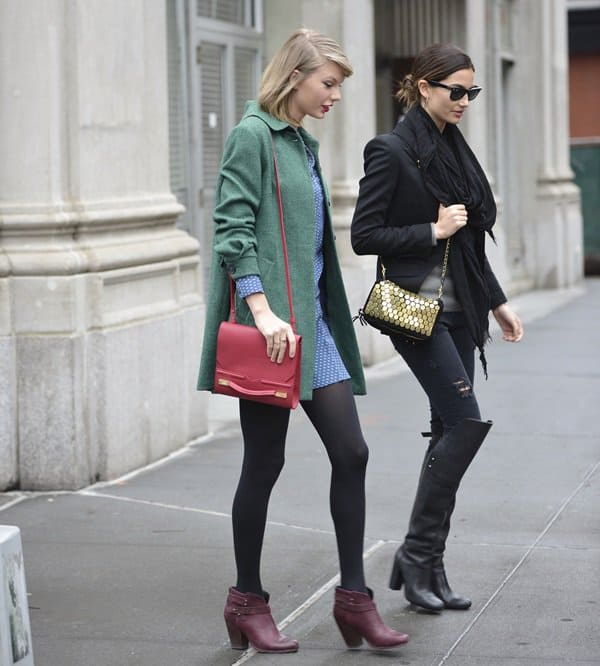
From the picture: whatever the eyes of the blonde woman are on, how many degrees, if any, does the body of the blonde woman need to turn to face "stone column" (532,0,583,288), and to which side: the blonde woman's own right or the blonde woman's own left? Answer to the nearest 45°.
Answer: approximately 90° to the blonde woman's own left

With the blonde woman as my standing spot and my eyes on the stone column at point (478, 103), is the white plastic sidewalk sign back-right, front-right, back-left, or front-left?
back-left

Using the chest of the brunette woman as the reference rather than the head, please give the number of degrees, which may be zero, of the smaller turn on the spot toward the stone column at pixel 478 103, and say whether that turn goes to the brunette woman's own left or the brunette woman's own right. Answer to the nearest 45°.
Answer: approximately 135° to the brunette woman's own left

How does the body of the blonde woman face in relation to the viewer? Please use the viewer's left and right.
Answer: facing to the right of the viewer

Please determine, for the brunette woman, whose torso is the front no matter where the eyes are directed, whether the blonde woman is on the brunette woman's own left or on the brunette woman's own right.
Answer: on the brunette woman's own right

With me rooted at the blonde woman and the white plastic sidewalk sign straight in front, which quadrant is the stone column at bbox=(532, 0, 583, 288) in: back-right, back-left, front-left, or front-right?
back-right

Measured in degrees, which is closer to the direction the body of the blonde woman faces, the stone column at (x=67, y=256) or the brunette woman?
the brunette woman

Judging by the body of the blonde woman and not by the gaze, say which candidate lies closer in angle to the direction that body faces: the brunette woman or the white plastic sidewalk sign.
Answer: the brunette woman

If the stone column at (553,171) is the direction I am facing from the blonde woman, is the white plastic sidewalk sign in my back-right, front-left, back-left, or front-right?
back-left

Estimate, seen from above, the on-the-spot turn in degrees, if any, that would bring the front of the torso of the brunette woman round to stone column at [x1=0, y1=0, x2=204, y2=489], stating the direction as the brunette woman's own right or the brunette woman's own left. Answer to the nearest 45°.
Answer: approximately 180°
